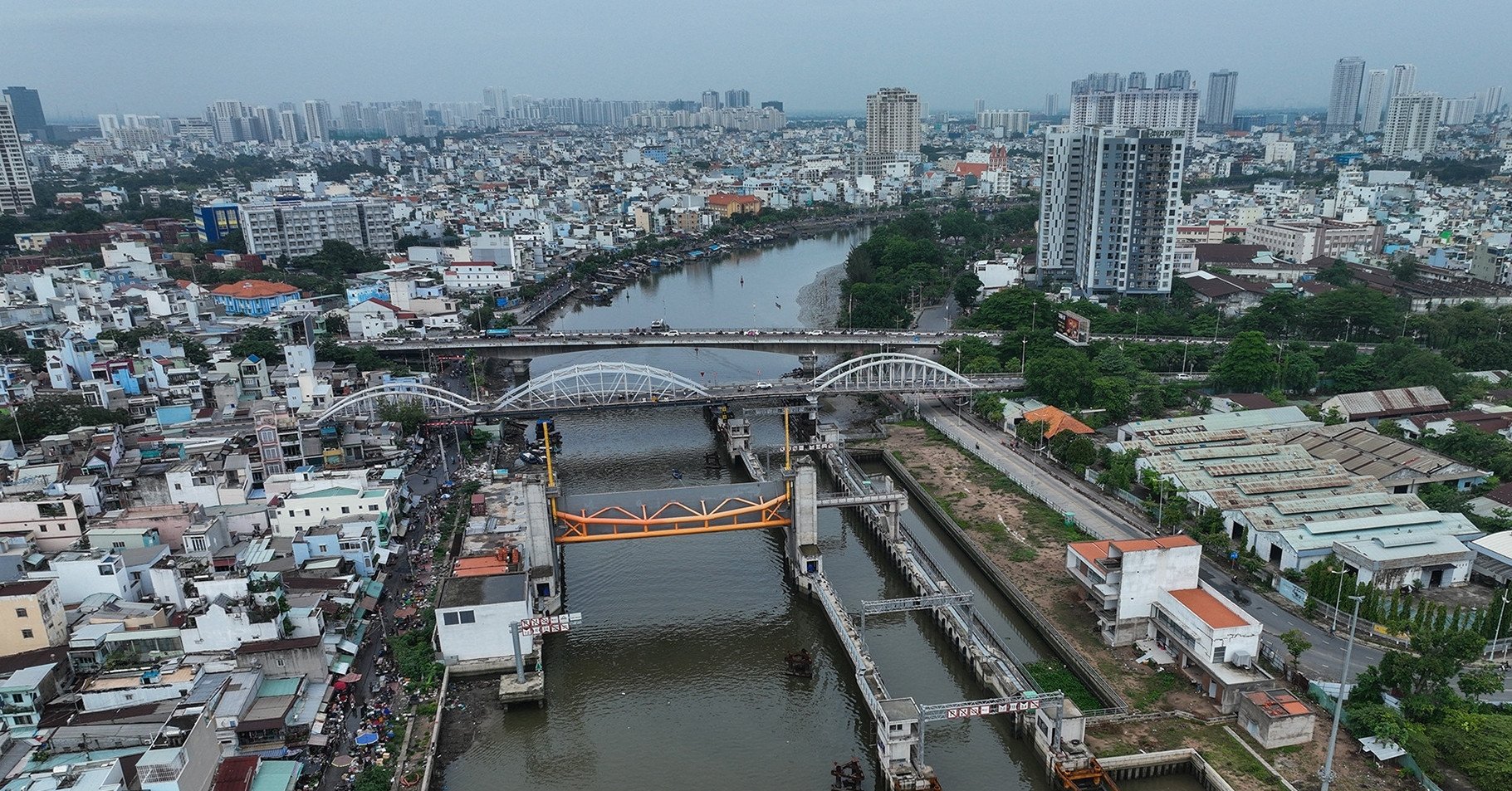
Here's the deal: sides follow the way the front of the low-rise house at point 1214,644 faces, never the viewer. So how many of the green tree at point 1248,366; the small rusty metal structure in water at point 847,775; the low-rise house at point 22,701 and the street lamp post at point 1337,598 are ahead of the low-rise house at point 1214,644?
2

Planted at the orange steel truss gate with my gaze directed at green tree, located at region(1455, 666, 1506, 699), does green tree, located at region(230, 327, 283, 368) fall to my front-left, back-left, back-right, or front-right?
back-left

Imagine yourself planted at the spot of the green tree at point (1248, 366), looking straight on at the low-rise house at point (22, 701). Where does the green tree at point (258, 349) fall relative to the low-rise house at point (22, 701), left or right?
right
